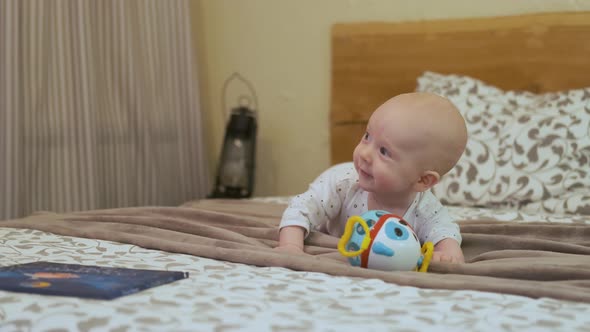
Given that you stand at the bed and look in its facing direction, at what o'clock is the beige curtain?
The beige curtain is roughly at 3 o'clock from the bed.

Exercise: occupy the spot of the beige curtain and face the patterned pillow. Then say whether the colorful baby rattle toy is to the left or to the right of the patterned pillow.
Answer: right

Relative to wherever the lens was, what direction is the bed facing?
facing the viewer and to the left of the viewer
